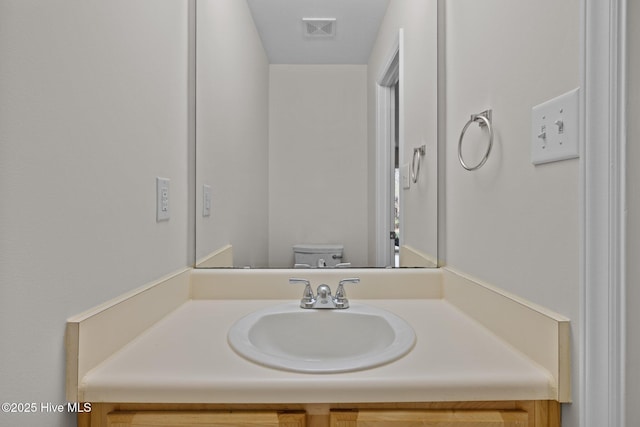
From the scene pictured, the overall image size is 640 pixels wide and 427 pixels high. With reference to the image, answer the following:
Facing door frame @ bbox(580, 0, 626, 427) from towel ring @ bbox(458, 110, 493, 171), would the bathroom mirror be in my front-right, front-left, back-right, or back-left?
back-right

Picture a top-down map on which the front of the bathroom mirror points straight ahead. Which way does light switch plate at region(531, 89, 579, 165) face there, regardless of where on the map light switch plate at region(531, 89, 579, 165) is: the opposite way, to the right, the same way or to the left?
to the right

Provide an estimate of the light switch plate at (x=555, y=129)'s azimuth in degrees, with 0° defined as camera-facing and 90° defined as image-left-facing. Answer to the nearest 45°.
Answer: approximately 45°

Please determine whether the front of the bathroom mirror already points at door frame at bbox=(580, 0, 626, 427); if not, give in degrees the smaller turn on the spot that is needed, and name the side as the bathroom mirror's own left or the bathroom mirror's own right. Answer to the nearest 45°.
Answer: approximately 45° to the bathroom mirror's own left

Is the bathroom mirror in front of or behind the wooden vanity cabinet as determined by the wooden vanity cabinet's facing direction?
behind

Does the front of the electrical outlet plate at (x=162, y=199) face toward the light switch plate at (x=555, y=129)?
yes

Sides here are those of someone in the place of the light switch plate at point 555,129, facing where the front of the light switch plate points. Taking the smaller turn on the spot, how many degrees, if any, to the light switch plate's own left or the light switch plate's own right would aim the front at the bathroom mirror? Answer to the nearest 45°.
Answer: approximately 90° to the light switch plate's own right

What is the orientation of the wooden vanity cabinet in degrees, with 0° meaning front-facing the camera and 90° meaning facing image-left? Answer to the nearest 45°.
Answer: approximately 0°

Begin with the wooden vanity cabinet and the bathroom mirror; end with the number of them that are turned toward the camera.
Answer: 2

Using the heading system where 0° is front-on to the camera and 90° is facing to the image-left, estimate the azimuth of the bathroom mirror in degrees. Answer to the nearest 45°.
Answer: approximately 0°

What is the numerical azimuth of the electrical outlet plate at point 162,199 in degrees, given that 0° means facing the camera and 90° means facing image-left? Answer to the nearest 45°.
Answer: approximately 315°
